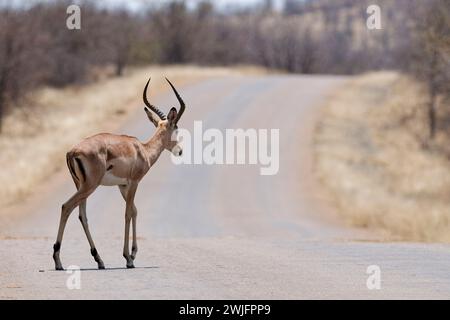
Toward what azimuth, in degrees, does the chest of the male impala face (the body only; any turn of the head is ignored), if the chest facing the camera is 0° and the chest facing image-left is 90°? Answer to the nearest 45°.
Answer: approximately 225°

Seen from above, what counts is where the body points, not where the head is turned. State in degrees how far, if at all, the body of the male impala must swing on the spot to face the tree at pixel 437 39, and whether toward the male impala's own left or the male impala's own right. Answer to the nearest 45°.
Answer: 0° — it already faces it
